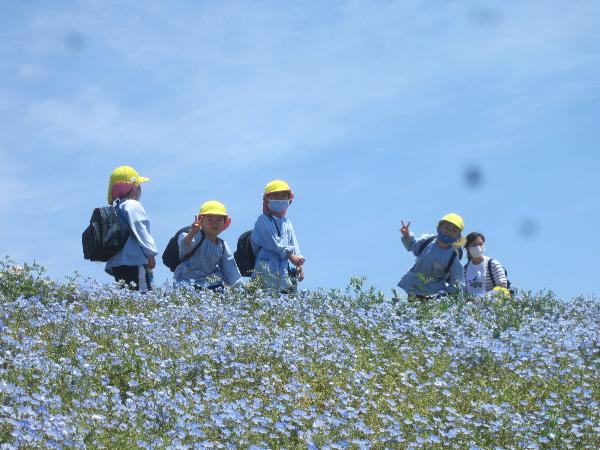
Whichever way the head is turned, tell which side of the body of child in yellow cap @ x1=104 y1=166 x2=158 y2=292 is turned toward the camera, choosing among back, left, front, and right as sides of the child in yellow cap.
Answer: right

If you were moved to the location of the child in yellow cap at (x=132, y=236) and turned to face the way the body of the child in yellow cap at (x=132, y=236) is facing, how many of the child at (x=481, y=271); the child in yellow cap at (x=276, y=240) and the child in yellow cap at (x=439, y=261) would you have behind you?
0

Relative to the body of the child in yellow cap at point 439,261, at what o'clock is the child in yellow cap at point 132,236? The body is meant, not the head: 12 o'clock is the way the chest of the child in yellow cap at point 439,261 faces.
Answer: the child in yellow cap at point 132,236 is roughly at 2 o'clock from the child in yellow cap at point 439,261.

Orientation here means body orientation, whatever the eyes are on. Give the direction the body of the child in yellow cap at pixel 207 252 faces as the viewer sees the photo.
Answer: toward the camera

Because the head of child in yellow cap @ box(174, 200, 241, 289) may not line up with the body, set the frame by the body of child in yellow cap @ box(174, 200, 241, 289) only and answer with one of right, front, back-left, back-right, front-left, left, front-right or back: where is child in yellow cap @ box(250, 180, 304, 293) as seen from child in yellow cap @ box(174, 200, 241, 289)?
left

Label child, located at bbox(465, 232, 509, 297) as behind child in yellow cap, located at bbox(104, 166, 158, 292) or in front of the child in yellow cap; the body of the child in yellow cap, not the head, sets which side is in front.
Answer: in front

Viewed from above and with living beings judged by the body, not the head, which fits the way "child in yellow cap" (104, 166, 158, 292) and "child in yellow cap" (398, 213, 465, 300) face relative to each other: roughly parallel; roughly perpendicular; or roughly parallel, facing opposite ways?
roughly perpendicular

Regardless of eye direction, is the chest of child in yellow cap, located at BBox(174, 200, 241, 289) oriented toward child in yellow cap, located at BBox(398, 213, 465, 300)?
no

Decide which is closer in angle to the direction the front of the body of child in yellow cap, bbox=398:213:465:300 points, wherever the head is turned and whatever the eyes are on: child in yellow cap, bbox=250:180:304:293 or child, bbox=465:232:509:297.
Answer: the child in yellow cap

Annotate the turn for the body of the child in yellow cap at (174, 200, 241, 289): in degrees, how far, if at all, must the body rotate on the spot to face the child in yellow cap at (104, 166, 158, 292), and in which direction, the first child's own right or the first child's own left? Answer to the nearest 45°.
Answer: approximately 90° to the first child's own right

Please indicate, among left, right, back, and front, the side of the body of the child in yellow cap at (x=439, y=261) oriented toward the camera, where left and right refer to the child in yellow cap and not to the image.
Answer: front

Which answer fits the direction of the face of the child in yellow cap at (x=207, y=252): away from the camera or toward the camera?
toward the camera

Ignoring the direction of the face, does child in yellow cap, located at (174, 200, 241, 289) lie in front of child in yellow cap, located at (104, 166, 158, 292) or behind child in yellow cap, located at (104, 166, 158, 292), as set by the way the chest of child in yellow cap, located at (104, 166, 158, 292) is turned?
in front

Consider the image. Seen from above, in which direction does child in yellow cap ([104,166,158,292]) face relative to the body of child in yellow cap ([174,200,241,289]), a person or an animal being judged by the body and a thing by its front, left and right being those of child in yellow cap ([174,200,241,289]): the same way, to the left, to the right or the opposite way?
to the left

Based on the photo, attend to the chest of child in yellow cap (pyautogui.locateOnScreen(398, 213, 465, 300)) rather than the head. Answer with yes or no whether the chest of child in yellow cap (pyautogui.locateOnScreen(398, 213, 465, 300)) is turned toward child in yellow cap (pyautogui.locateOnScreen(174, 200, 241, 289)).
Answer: no

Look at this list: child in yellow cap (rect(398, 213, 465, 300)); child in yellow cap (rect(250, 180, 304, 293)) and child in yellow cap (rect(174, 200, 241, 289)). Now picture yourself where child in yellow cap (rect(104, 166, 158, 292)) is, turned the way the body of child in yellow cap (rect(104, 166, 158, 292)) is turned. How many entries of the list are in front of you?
3

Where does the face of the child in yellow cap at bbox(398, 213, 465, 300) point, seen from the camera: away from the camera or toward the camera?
toward the camera
